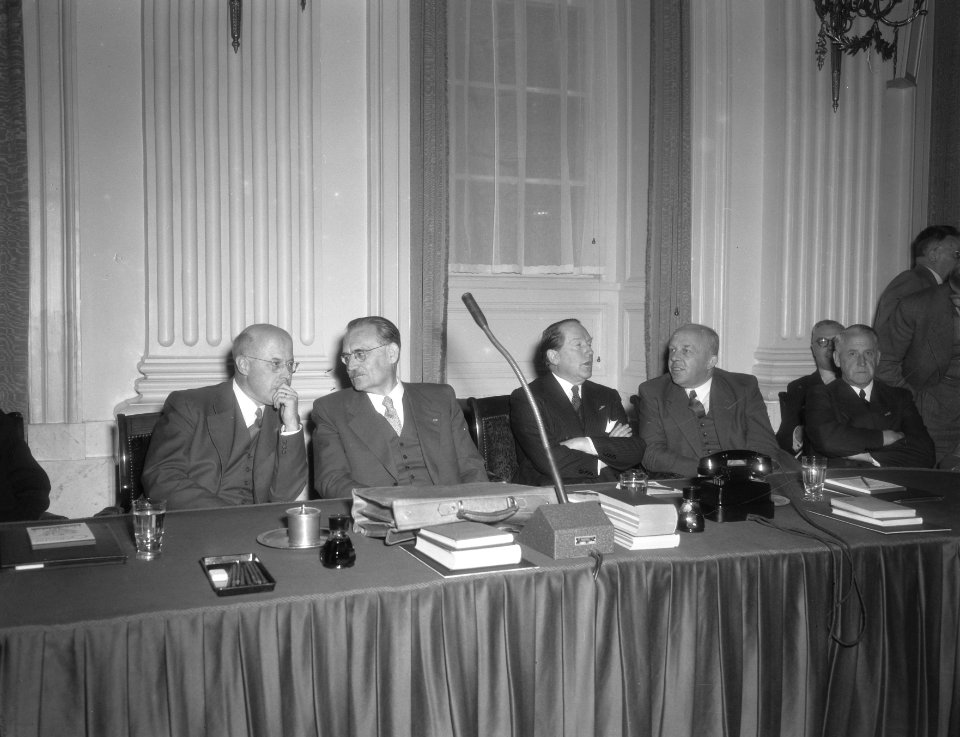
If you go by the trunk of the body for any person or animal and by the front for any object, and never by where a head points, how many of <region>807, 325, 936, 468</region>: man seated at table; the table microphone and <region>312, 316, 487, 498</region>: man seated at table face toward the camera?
2

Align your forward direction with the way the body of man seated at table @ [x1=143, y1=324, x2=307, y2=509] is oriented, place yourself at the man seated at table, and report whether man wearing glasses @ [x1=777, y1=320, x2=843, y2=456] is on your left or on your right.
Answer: on your left

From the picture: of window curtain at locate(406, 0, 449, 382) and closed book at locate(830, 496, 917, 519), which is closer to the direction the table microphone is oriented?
the window curtain

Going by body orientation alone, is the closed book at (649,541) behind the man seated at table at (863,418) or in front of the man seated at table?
in front

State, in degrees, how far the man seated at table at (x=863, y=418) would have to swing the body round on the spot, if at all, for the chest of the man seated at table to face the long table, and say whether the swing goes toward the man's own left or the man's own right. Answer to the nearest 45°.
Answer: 0° — they already face it

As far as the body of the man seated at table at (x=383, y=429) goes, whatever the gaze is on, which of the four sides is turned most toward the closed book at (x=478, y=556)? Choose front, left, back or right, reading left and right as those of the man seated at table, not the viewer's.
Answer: front

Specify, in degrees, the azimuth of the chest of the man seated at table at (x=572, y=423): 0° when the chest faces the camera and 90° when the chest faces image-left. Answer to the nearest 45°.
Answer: approximately 315°

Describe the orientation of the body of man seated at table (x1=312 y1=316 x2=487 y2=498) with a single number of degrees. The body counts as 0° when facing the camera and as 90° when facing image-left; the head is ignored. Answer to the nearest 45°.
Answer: approximately 0°

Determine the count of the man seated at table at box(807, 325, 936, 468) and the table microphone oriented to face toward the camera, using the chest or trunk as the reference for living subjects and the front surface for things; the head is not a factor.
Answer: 1

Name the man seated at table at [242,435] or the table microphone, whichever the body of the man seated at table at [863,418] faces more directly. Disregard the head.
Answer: the table microphone

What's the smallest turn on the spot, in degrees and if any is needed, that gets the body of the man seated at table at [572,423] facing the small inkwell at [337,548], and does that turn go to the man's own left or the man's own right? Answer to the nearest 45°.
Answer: approximately 45° to the man's own right

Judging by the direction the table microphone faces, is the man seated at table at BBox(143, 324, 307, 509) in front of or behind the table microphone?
in front
